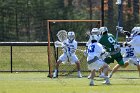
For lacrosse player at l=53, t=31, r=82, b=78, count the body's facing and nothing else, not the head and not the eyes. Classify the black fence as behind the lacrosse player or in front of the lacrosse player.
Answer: behind

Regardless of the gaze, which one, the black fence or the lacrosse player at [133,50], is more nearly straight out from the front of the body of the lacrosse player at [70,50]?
the lacrosse player

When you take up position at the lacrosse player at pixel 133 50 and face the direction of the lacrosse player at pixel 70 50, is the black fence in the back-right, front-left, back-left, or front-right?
front-right

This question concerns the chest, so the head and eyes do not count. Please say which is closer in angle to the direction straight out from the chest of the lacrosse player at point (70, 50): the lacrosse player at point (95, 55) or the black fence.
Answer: the lacrosse player

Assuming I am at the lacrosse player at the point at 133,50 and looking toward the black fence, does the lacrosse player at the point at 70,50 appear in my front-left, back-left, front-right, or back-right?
front-left

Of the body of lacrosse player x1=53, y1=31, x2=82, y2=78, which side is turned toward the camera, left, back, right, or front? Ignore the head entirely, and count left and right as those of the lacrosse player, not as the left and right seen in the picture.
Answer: front

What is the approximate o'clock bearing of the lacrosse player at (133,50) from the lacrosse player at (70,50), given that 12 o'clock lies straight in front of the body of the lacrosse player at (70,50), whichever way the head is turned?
the lacrosse player at (133,50) is roughly at 10 o'clock from the lacrosse player at (70,50).
